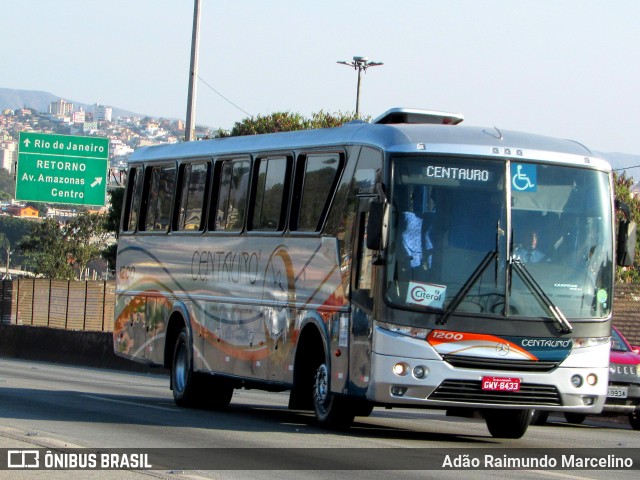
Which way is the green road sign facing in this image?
toward the camera

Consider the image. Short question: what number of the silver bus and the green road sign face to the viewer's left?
0

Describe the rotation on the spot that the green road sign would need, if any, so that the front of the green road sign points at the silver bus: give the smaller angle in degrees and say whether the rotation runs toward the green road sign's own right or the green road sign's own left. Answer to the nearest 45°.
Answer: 0° — it already faces it

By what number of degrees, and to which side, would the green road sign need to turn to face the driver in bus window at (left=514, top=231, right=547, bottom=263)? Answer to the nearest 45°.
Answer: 0° — it already faces them

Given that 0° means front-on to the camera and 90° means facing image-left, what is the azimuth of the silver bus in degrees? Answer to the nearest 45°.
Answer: approximately 315°

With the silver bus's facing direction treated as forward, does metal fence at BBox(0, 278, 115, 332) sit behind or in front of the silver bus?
behind

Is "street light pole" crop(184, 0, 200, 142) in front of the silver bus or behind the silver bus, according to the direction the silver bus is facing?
behind

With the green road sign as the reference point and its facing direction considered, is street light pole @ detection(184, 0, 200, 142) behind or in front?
in front
